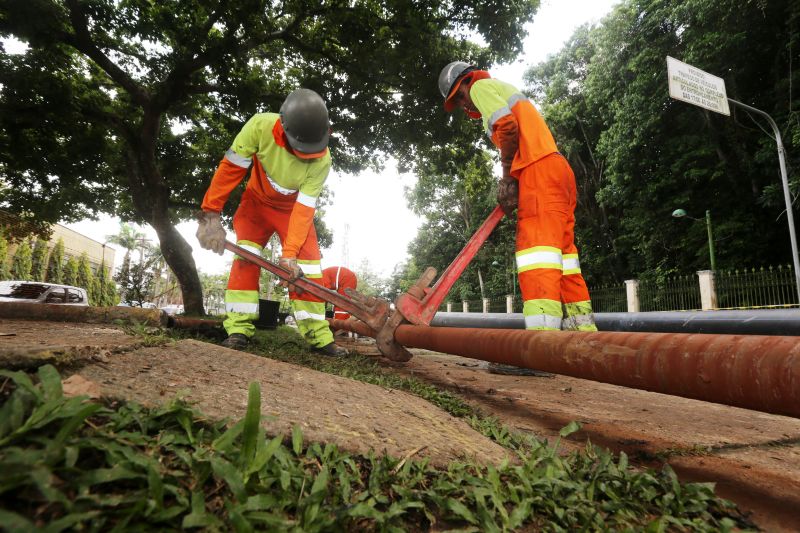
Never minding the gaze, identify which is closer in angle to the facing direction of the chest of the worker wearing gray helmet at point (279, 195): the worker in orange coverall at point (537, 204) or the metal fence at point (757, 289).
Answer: the worker in orange coverall

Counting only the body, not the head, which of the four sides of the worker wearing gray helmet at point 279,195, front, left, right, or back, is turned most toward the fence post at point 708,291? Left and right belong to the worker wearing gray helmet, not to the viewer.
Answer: left

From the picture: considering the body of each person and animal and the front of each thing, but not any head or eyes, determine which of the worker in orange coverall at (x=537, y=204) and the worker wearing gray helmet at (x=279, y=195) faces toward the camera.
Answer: the worker wearing gray helmet

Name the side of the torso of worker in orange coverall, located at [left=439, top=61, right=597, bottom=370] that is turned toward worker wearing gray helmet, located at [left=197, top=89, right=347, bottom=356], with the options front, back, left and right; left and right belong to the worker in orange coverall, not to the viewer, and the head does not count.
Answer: front

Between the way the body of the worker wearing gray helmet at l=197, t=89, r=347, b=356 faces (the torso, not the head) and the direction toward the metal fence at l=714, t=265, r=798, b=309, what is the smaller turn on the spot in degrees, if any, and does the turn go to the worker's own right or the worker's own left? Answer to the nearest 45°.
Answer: approximately 90° to the worker's own left

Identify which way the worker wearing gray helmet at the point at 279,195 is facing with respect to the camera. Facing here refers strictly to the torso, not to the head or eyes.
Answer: toward the camera

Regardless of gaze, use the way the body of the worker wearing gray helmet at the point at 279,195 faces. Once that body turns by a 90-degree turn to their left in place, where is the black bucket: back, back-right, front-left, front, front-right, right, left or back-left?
left

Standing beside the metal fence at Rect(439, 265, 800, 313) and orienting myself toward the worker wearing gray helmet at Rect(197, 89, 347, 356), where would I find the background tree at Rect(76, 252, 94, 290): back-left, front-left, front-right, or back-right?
front-right

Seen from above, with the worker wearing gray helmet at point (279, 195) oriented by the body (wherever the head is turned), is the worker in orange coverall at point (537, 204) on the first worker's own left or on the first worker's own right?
on the first worker's own left

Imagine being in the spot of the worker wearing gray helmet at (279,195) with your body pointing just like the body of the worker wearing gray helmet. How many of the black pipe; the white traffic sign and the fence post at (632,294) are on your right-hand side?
0

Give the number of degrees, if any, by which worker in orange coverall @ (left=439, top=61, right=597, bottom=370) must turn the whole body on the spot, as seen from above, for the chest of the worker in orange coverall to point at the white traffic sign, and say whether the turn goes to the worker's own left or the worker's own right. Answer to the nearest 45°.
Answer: approximately 135° to the worker's own right

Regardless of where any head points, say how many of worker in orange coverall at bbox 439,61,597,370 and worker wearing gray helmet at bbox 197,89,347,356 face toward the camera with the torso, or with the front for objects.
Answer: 1

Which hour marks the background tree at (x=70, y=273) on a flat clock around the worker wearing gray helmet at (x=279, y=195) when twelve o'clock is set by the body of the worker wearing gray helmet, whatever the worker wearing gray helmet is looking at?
The background tree is roughly at 5 o'clock from the worker wearing gray helmet.

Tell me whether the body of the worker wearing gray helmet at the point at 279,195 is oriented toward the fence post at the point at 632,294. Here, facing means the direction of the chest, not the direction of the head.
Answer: no

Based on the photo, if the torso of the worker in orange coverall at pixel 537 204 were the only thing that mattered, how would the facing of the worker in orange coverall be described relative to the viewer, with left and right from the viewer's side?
facing to the left of the viewer

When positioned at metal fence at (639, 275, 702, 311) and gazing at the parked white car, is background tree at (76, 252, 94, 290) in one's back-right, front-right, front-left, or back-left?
front-right
